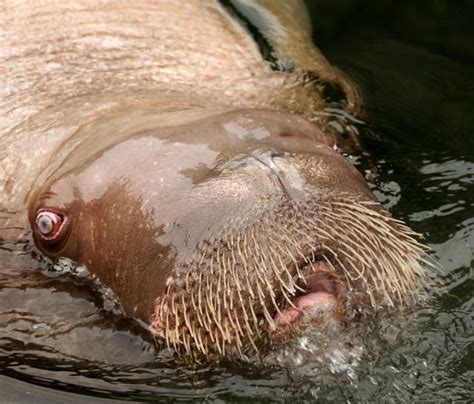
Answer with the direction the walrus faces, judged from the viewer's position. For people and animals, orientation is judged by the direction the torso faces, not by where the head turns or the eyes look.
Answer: facing the viewer and to the right of the viewer
